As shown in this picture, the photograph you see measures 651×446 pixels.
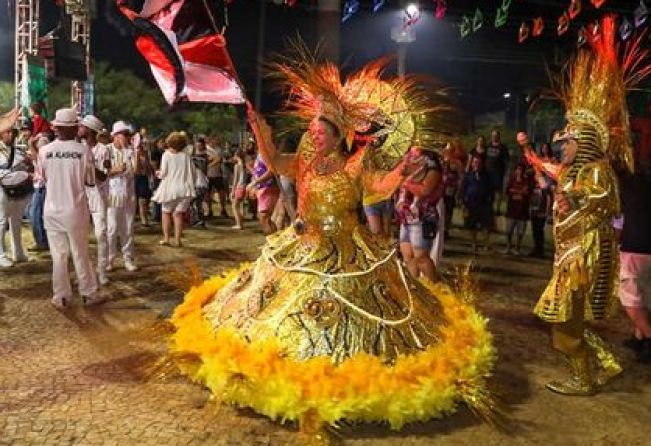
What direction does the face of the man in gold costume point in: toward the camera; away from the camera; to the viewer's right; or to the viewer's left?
to the viewer's left

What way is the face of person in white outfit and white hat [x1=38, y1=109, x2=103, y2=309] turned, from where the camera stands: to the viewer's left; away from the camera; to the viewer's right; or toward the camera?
away from the camera

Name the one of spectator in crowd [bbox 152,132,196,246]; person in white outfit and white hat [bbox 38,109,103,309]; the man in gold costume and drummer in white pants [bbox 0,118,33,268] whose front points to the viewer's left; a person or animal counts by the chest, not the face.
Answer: the man in gold costume

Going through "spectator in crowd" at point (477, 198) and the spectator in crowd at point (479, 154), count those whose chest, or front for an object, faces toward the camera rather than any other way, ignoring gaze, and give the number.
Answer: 2

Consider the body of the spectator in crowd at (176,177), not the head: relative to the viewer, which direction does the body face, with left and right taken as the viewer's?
facing away from the viewer

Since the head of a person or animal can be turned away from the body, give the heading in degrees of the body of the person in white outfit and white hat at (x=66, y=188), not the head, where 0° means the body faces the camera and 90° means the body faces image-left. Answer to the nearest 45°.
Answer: approximately 180°

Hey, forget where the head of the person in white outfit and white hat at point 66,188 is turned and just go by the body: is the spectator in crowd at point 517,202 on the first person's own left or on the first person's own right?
on the first person's own right

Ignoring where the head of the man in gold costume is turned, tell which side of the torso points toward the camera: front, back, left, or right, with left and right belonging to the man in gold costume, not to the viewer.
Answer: left

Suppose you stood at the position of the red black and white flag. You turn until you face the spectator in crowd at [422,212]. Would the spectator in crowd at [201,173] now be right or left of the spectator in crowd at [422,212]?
left

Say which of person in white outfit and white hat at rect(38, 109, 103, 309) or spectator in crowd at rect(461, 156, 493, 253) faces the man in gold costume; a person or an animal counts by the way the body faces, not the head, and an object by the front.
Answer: spectator in crowd at rect(461, 156, 493, 253)

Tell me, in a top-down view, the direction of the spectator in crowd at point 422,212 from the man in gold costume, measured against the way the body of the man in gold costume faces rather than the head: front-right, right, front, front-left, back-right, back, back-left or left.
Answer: front-right
